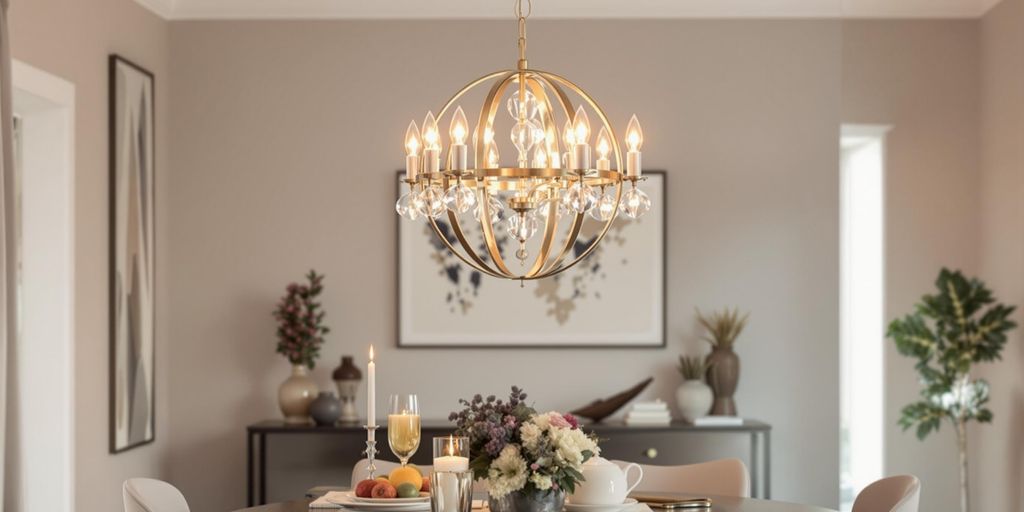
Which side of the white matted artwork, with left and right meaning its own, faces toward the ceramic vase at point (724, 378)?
left

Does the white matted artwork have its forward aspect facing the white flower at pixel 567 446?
yes

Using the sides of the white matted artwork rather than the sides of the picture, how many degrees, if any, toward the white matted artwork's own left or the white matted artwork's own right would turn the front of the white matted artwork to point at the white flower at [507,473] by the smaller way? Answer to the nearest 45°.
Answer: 0° — it already faces it

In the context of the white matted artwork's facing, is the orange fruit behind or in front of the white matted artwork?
in front

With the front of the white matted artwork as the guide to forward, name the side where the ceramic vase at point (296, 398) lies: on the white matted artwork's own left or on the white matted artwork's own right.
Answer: on the white matted artwork's own right

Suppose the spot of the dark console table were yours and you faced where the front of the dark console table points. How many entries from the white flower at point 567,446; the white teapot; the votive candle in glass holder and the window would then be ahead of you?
3

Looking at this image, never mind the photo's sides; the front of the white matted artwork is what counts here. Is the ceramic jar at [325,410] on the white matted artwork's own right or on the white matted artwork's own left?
on the white matted artwork's own right

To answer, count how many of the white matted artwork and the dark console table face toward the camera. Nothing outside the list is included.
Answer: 2

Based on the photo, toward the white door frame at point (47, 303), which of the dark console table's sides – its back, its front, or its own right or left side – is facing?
right

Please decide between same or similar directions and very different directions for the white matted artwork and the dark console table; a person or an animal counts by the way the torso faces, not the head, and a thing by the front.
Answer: same or similar directions

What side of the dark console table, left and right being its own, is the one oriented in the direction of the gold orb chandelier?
front

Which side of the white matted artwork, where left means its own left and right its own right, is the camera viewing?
front

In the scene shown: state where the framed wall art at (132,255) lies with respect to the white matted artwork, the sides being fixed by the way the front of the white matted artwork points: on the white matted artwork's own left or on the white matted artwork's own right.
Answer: on the white matted artwork's own right

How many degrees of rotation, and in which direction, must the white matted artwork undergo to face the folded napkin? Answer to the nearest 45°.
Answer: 0° — it already faces it

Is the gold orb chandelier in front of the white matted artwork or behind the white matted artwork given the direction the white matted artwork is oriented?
in front

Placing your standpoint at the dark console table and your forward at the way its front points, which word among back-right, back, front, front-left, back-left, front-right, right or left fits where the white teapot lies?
front
